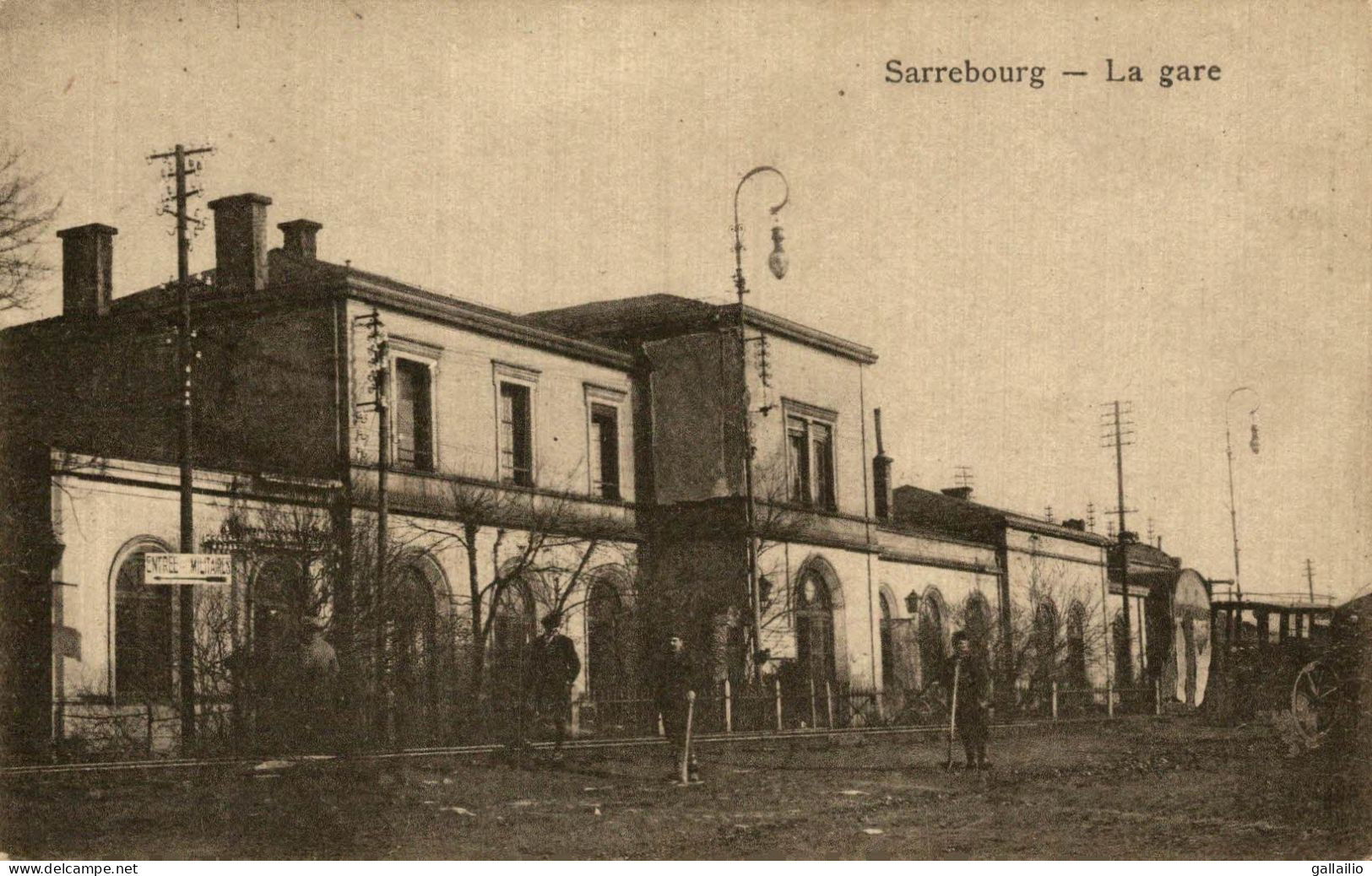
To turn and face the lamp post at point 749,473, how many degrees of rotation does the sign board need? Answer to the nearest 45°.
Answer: approximately 135° to its left

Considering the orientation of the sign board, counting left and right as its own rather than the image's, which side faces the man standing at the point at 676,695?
left

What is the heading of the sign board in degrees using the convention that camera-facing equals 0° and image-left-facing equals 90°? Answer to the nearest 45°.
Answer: approximately 0°

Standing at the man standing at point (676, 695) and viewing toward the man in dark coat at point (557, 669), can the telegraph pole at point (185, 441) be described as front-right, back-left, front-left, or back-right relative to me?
front-left

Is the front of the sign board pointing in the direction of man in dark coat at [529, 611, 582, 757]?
no

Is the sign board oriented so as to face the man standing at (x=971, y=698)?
no

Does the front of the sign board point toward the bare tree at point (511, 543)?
no

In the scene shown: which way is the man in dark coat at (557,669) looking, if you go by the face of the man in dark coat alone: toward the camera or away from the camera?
toward the camera
